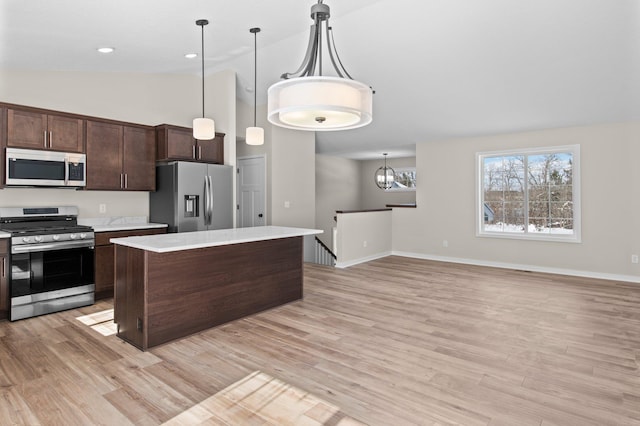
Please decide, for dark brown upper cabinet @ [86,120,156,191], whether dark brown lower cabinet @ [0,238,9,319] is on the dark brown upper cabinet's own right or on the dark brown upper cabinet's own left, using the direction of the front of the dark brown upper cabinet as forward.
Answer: on the dark brown upper cabinet's own right

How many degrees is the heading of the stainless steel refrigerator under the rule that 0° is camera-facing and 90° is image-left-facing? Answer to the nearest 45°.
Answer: approximately 315°

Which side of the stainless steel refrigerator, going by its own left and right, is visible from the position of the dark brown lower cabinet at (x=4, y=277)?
right

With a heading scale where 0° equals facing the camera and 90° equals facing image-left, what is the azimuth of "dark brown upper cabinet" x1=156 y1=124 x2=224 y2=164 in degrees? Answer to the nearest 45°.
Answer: approximately 315°

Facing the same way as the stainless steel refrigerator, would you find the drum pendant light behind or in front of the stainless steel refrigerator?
in front

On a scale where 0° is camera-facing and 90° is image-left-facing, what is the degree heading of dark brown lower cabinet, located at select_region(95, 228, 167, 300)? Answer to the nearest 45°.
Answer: approximately 315°
